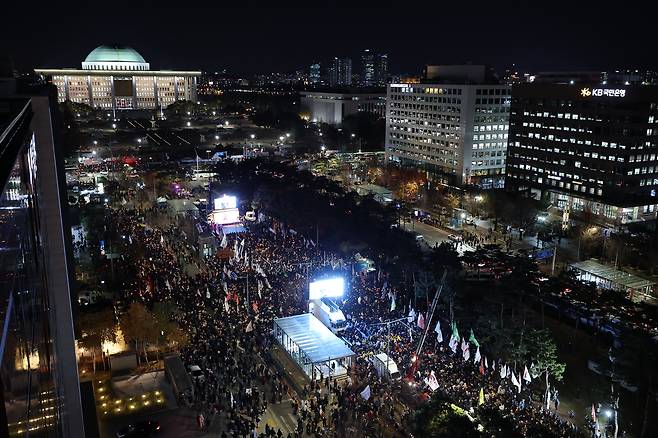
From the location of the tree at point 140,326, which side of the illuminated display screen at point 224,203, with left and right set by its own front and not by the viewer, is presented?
front

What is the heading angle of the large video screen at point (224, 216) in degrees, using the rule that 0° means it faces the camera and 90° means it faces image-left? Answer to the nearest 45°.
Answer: approximately 0°

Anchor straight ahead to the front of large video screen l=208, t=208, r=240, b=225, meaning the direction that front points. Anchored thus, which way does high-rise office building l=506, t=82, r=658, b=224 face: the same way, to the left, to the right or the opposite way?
to the right

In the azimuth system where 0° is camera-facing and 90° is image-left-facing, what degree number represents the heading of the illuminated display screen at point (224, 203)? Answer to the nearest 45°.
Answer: approximately 0°

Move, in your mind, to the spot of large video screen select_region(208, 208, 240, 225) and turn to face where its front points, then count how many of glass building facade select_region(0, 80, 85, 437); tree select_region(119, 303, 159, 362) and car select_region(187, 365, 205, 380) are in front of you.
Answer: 3

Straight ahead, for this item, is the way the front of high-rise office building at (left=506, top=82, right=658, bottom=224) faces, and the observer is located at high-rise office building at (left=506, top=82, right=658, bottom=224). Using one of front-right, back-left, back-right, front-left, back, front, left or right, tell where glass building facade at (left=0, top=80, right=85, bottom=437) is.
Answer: front-left

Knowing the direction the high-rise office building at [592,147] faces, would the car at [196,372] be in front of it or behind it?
in front

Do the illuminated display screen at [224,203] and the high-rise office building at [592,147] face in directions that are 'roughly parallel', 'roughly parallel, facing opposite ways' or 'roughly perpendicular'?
roughly perpendicular

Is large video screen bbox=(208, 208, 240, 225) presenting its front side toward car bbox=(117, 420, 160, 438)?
yes

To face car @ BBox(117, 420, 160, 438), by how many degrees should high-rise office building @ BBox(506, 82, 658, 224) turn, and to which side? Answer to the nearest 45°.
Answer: approximately 45° to its left

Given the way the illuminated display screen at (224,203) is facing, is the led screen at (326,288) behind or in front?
in front

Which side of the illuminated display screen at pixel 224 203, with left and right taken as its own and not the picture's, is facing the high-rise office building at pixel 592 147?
left

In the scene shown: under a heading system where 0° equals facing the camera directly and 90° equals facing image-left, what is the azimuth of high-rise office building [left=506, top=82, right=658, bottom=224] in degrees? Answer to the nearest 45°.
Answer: approximately 45°

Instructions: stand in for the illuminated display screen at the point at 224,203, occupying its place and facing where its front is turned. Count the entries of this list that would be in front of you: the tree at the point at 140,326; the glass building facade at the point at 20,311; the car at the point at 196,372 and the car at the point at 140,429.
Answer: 4
